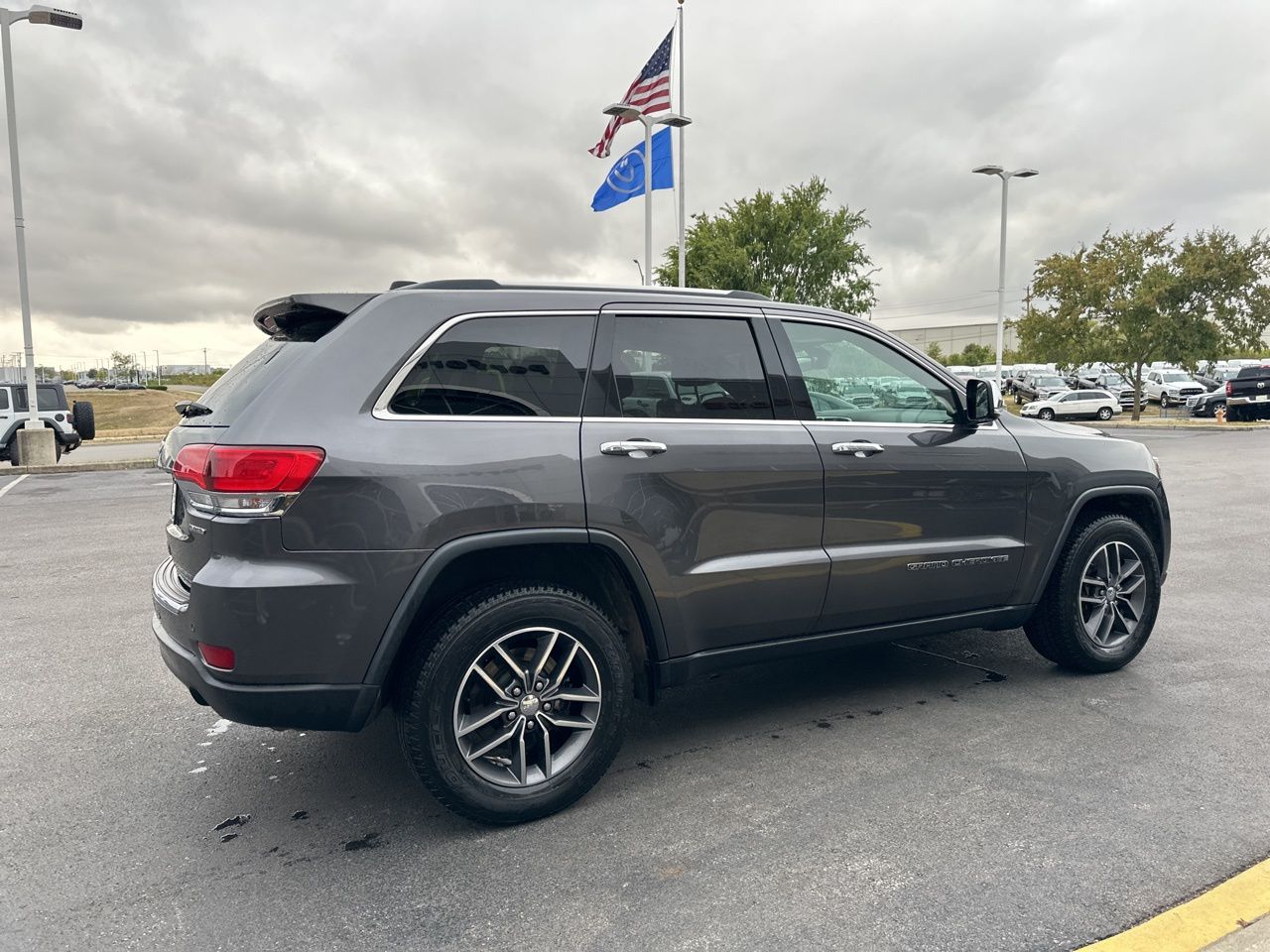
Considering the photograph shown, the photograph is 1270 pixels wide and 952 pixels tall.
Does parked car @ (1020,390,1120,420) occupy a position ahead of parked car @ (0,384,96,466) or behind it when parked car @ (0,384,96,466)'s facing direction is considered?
behind

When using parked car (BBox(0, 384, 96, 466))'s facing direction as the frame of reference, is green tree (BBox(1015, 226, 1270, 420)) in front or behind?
behind

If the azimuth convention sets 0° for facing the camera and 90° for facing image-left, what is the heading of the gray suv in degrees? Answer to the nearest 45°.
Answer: approximately 225°

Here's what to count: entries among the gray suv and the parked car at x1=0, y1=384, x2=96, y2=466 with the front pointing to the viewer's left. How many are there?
1

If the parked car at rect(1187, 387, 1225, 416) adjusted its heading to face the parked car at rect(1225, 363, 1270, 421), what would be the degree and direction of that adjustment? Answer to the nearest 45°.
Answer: approximately 45° to its left

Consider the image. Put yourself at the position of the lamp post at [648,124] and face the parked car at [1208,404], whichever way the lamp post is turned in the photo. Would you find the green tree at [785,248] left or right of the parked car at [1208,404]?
left

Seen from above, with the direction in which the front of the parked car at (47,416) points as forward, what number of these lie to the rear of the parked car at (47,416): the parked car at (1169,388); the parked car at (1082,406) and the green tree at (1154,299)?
3

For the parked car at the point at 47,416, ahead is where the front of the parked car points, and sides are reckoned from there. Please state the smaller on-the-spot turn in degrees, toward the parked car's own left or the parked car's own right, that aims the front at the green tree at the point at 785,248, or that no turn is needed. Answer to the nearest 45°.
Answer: approximately 180°

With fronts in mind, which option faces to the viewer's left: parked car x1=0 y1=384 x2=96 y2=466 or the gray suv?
the parked car

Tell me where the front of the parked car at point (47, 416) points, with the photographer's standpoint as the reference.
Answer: facing to the left of the viewer

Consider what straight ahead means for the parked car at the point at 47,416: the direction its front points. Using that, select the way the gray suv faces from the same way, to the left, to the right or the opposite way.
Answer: the opposite way
